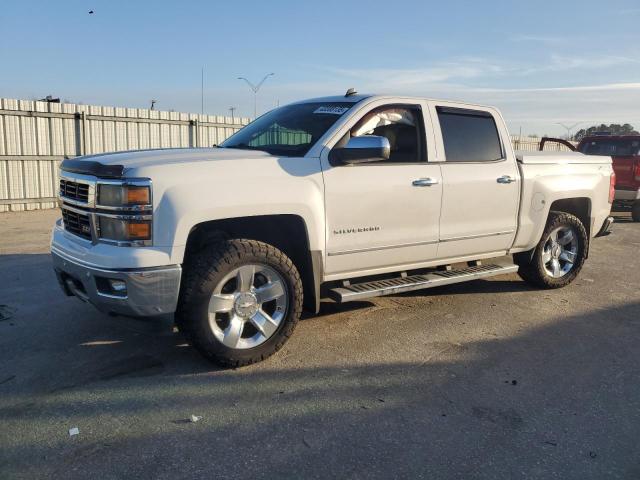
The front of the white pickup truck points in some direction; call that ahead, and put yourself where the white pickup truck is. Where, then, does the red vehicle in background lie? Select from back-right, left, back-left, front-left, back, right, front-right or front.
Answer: back

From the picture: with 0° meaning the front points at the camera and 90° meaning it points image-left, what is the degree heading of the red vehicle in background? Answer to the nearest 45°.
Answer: approximately 180°

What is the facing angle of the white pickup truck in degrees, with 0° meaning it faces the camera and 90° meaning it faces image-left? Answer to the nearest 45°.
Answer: approximately 45°

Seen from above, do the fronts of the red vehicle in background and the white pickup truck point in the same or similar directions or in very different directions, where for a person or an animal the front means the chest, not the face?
very different directions

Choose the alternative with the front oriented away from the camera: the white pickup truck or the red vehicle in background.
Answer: the red vehicle in background

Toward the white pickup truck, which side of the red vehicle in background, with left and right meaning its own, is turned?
back

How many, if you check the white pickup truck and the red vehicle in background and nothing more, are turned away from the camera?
1
